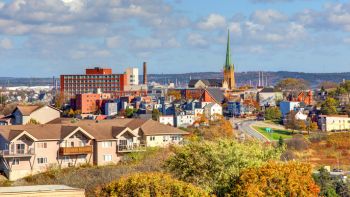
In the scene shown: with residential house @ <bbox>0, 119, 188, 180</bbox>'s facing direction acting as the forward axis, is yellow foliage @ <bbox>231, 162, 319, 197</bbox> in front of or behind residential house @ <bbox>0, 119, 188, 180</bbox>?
in front

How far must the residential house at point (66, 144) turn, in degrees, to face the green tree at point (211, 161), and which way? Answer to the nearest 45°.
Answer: approximately 45° to its left

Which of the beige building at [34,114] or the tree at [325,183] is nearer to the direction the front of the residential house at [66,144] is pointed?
the tree

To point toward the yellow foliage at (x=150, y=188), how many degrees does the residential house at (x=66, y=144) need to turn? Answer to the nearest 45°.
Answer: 0° — it already faces it

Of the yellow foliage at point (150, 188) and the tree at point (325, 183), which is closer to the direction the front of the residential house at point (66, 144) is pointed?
the yellow foliage

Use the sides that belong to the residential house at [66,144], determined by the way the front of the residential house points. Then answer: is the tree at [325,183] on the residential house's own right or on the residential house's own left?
on the residential house's own left

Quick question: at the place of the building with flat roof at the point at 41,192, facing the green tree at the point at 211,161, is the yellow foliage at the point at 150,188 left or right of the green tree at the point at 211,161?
right

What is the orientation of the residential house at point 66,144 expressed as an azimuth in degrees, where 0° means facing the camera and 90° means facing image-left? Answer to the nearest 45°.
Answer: approximately 0°

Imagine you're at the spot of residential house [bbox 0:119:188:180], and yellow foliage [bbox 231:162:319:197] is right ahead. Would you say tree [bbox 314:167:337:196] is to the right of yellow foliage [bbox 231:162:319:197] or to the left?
left
